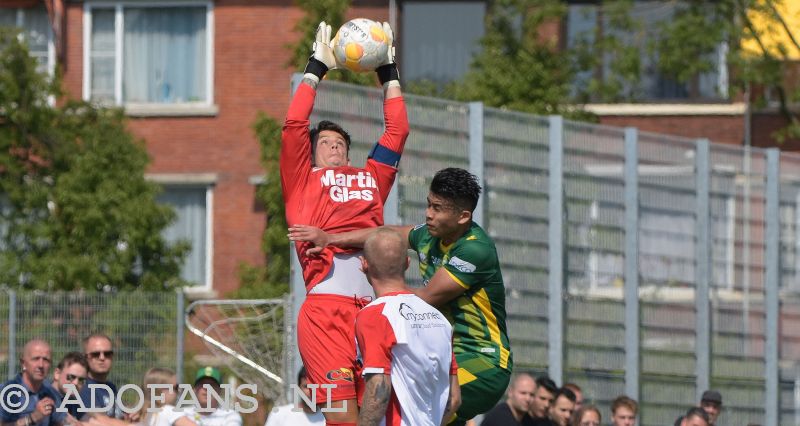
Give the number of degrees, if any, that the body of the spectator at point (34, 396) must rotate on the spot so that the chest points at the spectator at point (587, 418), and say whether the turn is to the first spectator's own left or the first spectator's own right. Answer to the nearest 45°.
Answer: approximately 45° to the first spectator's own left

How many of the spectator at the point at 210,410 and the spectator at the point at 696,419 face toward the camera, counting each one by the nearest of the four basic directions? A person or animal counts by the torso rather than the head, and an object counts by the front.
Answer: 2

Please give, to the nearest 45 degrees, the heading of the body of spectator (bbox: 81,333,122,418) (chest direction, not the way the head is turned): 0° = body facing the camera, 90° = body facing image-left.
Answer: approximately 0°

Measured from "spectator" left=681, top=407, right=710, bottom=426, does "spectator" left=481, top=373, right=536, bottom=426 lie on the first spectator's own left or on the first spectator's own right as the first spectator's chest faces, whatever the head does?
on the first spectator's own right

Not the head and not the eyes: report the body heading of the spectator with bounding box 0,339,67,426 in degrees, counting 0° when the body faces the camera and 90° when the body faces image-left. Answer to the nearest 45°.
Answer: approximately 315°

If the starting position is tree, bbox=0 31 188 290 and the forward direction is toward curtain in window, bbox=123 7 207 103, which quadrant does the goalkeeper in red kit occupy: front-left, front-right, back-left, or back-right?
back-right

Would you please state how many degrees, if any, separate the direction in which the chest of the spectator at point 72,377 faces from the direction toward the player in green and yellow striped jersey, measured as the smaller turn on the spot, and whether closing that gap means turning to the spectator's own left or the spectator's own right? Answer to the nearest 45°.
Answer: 0° — they already face them

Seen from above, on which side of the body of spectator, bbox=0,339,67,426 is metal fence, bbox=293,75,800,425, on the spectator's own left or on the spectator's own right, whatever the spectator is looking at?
on the spectator's own left

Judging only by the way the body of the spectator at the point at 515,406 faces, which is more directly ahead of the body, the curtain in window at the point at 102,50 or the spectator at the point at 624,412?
the spectator

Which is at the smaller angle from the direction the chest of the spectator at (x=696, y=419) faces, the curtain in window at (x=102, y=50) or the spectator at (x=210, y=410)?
the spectator
